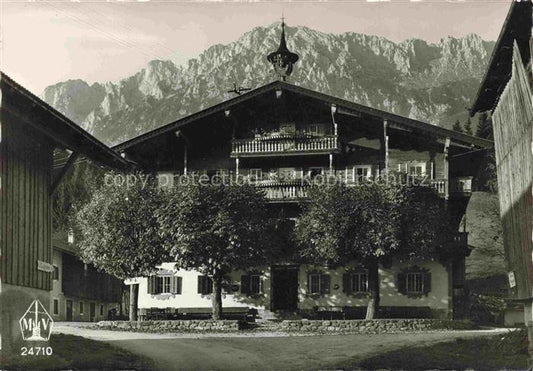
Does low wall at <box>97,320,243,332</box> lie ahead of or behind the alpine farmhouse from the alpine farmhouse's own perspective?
ahead

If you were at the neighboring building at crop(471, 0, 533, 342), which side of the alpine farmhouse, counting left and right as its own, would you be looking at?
front

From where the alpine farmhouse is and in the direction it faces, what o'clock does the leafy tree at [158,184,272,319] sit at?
The leafy tree is roughly at 1 o'clock from the alpine farmhouse.

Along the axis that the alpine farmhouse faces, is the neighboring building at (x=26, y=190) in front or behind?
in front

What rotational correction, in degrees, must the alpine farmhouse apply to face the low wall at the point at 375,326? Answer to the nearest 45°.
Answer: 0° — it already faces it

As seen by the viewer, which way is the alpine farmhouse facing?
toward the camera

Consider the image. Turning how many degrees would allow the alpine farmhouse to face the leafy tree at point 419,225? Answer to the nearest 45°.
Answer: approximately 45° to its left

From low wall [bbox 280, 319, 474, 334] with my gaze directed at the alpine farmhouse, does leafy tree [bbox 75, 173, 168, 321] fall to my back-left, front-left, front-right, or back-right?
front-left
